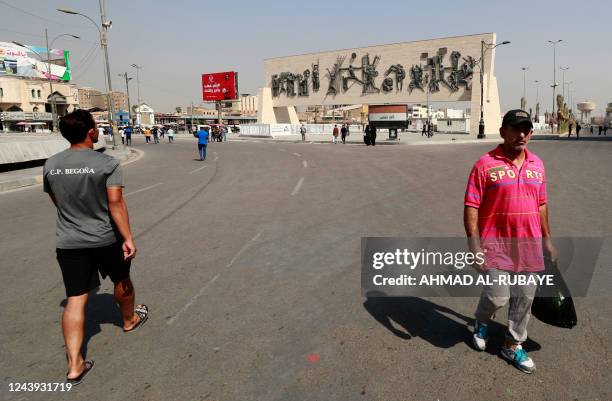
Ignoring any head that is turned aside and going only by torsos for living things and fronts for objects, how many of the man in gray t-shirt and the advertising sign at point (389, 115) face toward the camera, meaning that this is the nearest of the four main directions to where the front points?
1

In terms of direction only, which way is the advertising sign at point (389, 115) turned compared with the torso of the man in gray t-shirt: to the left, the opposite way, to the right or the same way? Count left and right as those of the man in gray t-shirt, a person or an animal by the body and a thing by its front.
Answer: the opposite way

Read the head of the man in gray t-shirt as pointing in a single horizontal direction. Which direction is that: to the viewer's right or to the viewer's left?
to the viewer's right

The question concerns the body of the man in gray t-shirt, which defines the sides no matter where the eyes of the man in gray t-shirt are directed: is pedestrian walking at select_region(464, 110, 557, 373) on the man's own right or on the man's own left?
on the man's own right

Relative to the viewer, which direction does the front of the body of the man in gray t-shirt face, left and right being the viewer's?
facing away from the viewer and to the right of the viewer

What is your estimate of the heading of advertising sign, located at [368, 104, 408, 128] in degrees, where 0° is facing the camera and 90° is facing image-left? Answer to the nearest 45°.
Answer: approximately 0°

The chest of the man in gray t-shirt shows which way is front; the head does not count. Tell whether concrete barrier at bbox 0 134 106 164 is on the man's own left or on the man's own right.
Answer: on the man's own left

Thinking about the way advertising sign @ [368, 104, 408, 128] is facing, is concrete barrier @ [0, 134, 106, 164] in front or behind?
in front

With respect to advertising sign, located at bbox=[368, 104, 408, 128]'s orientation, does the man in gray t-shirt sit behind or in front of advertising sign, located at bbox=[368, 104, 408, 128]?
in front

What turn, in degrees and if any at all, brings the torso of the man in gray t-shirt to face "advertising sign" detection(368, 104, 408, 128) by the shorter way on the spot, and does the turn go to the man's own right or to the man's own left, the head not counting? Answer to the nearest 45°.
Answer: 0° — they already face it
